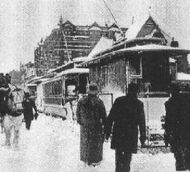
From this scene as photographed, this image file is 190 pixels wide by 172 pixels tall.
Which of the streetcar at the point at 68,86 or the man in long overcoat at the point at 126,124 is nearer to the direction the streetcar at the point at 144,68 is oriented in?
the man in long overcoat

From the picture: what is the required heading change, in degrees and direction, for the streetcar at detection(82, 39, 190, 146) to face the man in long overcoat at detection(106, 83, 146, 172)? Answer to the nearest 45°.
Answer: approximately 45° to its right

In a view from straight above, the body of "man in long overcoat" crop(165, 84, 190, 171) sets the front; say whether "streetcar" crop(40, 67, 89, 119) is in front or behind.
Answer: in front

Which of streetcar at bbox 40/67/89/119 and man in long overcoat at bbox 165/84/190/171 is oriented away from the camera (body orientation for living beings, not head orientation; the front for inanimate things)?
the man in long overcoat

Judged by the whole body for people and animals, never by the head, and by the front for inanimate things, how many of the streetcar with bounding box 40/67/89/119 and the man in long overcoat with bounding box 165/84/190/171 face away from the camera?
1

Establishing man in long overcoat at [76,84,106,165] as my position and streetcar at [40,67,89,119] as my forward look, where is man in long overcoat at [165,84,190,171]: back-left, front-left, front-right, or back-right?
back-right

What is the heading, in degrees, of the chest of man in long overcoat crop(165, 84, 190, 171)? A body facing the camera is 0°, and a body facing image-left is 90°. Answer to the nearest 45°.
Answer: approximately 180°

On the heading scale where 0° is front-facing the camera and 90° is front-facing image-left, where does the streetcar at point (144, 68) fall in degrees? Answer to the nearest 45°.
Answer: approximately 315°

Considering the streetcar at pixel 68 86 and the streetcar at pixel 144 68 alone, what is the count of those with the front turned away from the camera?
0
